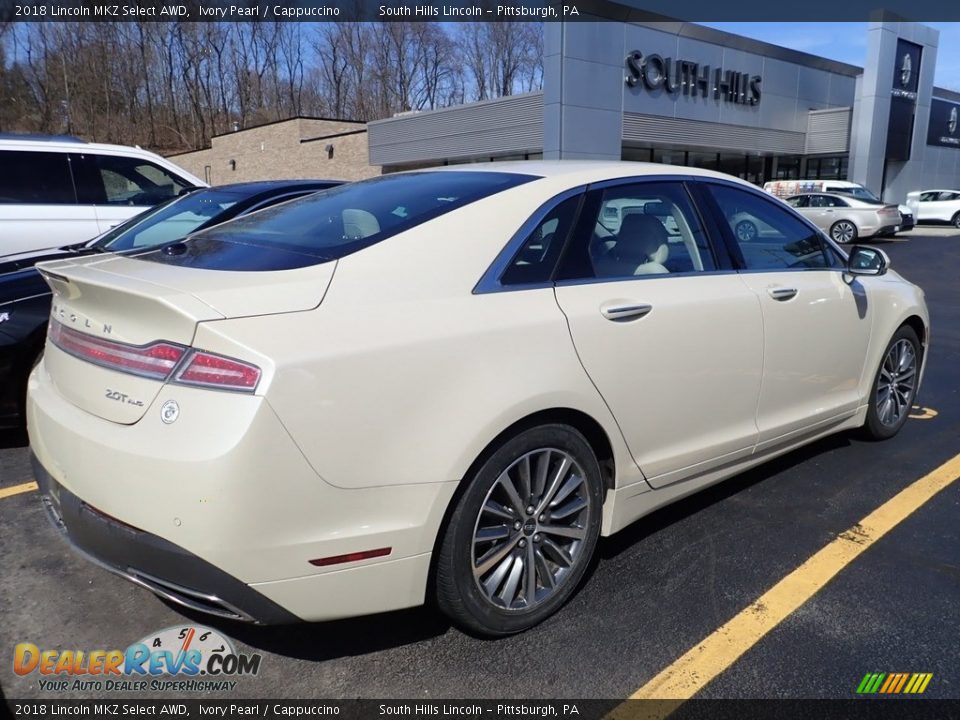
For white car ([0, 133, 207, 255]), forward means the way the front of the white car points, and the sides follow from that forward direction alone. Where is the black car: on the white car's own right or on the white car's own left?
on the white car's own right

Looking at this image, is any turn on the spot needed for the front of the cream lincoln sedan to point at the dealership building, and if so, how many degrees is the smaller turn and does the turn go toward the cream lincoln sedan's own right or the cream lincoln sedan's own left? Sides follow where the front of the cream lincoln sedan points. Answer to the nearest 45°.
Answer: approximately 45° to the cream lincoln sedan's own left

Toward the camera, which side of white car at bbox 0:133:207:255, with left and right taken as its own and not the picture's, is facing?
right

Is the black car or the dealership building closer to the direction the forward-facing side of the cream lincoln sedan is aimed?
the dealership building

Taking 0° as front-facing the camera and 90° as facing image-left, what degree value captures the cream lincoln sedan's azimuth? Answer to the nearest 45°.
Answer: approximately 225°

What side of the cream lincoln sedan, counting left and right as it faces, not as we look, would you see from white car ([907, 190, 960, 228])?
front

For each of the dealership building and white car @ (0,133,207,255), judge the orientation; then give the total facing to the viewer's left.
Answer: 0

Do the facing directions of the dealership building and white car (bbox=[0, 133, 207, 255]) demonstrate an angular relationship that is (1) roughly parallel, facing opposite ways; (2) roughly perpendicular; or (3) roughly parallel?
roughly perpendicular

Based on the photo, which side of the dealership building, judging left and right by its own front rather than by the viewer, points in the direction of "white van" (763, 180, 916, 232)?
front

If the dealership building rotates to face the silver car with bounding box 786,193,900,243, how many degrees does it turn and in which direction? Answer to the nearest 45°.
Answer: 0° — it already faces it

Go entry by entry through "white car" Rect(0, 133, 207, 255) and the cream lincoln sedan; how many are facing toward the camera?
0
